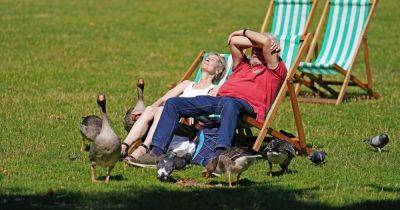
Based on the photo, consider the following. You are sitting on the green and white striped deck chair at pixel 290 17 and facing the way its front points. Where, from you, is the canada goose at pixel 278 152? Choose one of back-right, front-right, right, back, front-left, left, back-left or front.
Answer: front-left

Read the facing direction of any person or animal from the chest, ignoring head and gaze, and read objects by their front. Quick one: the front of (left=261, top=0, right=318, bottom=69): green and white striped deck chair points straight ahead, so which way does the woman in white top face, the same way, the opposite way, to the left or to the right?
the same way

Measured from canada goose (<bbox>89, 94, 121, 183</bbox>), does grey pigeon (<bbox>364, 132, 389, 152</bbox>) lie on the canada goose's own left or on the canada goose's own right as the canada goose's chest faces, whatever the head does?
on the canada goose's own left

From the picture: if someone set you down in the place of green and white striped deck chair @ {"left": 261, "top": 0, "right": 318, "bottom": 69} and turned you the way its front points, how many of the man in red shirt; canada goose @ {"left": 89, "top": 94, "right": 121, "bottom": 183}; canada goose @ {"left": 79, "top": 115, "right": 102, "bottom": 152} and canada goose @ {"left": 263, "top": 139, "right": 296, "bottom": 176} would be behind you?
0

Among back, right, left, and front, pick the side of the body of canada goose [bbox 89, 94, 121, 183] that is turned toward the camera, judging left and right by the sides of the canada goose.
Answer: front

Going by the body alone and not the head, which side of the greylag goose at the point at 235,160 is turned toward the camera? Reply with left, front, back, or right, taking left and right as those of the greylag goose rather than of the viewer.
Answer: left

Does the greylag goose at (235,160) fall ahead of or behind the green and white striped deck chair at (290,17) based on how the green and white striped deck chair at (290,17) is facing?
ahead

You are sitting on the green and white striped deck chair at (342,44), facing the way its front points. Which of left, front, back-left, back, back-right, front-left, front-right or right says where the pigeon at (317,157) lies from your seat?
front-left

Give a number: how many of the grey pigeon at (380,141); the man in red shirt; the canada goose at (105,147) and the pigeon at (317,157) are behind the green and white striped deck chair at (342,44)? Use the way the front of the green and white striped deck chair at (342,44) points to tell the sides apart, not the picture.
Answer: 0

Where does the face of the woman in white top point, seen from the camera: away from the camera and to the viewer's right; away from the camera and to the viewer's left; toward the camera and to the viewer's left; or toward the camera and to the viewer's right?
toward the camera and to the viewer's left

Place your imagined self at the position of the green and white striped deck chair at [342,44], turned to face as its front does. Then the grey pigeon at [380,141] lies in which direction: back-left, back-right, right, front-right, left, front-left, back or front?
front-left

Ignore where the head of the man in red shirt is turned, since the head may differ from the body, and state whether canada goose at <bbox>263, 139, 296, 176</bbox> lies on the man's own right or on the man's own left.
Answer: on the man's own left
